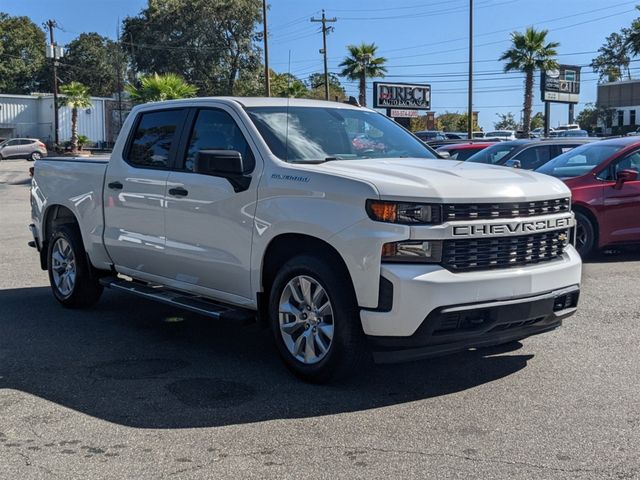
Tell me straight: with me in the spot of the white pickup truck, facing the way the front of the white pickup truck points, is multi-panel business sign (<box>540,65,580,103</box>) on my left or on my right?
on my left

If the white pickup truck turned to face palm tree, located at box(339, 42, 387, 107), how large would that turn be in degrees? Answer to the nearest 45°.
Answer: approximately 135° to its left

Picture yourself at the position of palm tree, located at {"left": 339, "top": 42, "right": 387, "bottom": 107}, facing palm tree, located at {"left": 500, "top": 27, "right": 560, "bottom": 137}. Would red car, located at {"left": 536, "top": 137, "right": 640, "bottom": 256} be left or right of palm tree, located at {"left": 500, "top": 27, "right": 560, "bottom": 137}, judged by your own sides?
right

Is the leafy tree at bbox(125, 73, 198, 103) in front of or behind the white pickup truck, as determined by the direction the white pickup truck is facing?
behind

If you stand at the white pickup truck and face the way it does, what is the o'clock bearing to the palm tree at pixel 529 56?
The palm tree is roughly at 8 o'clock from the white pickup truck.

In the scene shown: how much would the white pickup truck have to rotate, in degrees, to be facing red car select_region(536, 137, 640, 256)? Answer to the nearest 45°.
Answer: approximately 90° to its left

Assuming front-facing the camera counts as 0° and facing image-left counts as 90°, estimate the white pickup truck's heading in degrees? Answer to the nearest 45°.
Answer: approximately 315°
